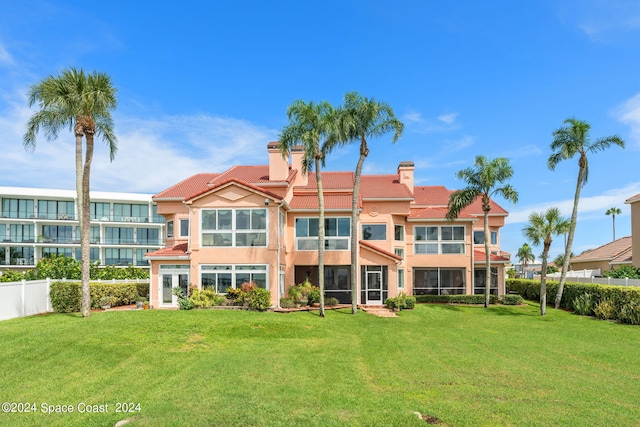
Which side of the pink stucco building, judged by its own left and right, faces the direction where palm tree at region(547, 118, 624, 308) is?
left

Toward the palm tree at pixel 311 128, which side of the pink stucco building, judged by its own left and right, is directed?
front

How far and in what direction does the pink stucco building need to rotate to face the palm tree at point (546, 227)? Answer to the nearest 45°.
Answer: approximately 90° to its left

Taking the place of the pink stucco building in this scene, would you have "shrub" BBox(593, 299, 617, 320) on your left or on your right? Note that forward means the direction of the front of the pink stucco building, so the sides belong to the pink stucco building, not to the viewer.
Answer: on your left

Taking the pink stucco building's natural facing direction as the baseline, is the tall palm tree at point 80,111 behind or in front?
in front

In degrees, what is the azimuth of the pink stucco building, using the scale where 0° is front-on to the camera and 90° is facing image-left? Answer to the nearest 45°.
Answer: approximately 0°
